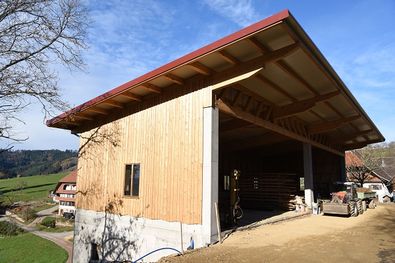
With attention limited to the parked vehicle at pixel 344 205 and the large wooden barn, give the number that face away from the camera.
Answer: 0

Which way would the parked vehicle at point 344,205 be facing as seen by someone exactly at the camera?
facing the viewer and to the left of the viewer

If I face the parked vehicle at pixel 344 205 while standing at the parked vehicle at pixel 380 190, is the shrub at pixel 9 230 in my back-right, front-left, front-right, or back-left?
front-right

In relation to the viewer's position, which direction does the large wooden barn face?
facing the viewer and to the right of the viewer

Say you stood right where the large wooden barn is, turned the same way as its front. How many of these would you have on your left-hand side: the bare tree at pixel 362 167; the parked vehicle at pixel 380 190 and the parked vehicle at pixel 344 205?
3

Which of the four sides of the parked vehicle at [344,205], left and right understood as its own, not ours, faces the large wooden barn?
front

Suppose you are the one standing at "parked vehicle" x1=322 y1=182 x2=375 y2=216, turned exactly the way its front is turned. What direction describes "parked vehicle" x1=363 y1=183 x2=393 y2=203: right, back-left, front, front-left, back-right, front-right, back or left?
back-right

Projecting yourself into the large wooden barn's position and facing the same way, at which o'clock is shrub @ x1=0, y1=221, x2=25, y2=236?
The shrub is roughly at 6 o'clock from the large wooden barn.

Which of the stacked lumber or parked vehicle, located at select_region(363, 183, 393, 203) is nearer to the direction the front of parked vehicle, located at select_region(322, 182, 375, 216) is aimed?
the stacked lumber
